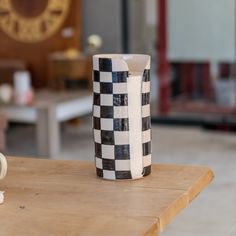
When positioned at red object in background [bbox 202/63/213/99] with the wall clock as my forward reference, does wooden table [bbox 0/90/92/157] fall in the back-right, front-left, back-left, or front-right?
front-left

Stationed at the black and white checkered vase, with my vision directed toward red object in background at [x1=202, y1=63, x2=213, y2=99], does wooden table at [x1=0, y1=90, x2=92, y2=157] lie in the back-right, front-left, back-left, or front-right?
front-left

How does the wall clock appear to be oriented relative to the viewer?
toward the camera

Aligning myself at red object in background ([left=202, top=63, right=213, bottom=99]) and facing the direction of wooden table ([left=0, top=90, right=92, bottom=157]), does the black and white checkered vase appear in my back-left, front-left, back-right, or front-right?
front-left

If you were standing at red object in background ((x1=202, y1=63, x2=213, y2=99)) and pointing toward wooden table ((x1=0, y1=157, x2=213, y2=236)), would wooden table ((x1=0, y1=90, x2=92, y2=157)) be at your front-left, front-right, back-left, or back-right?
front-right

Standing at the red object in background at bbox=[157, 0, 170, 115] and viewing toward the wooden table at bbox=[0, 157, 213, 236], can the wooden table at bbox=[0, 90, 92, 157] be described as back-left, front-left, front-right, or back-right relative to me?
front-right

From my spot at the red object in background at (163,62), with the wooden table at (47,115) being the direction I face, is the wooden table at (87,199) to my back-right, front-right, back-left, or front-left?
front-left

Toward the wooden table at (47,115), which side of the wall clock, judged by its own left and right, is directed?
front

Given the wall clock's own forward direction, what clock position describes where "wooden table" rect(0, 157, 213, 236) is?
The wooden table is roughly at 12 o'clock from the wall clock.

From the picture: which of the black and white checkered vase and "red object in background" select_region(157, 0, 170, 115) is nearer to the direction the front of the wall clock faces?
the black and white checkered vase

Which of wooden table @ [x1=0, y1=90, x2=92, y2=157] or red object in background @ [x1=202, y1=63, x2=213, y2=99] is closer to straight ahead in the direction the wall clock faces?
the wooden table

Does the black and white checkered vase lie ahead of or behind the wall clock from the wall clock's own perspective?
ahead

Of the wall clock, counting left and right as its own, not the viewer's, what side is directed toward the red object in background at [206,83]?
left

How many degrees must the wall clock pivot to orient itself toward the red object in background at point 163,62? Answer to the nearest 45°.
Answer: approximately 90° to its left
